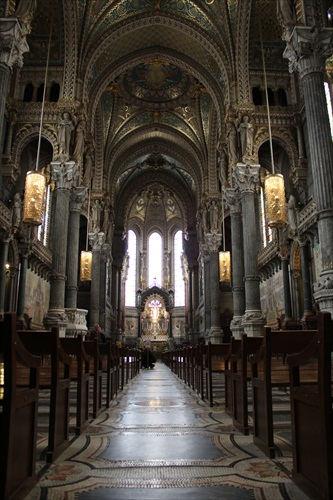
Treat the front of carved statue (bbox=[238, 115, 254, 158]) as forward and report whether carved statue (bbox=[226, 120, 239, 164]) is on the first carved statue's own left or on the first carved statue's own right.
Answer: on the first carved statue's own right

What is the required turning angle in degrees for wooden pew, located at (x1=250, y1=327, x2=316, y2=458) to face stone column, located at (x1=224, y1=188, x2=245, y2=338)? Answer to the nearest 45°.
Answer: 0° — it already faces it

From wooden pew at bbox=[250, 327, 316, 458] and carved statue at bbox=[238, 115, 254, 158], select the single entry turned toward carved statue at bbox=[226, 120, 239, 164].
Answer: the wooden pew

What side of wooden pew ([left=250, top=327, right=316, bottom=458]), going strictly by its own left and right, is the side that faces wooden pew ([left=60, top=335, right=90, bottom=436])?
left

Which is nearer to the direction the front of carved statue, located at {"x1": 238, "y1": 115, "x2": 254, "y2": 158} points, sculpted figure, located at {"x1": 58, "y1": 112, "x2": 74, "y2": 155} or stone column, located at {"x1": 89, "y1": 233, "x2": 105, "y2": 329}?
the sculpted figure

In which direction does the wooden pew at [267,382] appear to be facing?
away from the camera

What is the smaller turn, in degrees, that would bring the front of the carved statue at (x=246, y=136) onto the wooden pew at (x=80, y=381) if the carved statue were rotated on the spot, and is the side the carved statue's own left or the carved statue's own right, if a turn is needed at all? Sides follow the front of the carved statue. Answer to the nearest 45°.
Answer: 0° — it already faces it
